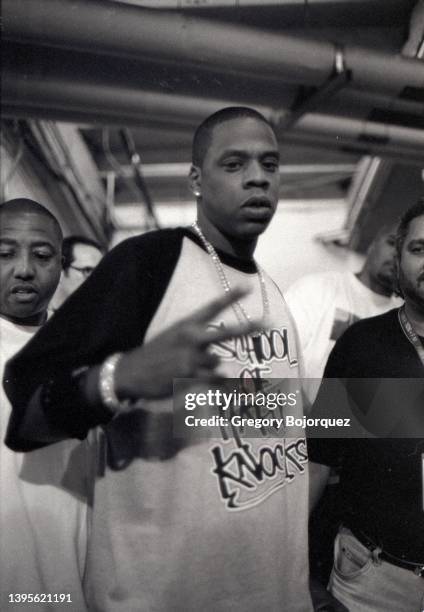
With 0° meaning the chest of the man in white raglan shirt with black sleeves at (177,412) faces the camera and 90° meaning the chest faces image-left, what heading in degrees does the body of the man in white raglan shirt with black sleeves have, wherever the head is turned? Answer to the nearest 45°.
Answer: approximately 315°

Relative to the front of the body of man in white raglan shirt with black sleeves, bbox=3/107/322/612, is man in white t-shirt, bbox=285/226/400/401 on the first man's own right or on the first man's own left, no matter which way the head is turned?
on the first man's own left

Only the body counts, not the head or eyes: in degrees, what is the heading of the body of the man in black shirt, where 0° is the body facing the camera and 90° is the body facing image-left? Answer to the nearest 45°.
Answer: approximately 0°
